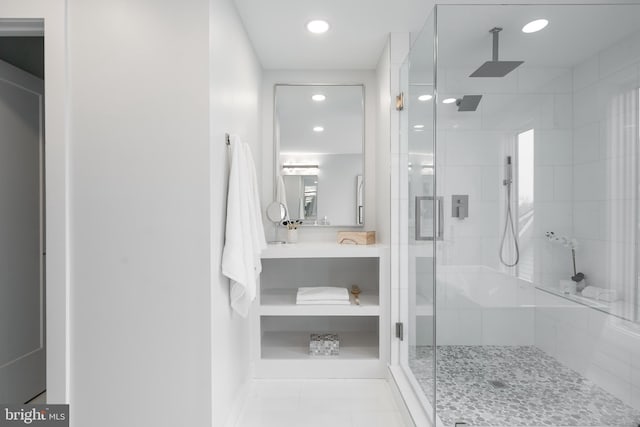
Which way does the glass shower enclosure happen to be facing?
to the viewer's left

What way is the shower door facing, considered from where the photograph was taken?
facing to the left of the viewer

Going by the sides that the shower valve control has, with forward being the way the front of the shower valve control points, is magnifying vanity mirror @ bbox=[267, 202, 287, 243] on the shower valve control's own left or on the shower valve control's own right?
on the shower valve control's own right

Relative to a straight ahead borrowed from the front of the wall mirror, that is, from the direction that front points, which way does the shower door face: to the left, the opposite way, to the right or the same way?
to the right

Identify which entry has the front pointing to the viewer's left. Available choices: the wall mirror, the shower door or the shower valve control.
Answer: the shower door

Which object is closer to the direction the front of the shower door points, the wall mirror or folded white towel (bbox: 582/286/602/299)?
the wall mirror

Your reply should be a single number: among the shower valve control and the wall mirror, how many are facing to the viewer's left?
0

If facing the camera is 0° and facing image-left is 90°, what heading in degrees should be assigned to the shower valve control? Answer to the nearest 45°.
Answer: approximately 0°

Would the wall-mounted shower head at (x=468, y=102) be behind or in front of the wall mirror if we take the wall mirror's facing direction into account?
in front

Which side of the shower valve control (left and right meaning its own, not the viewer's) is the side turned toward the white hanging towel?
right
